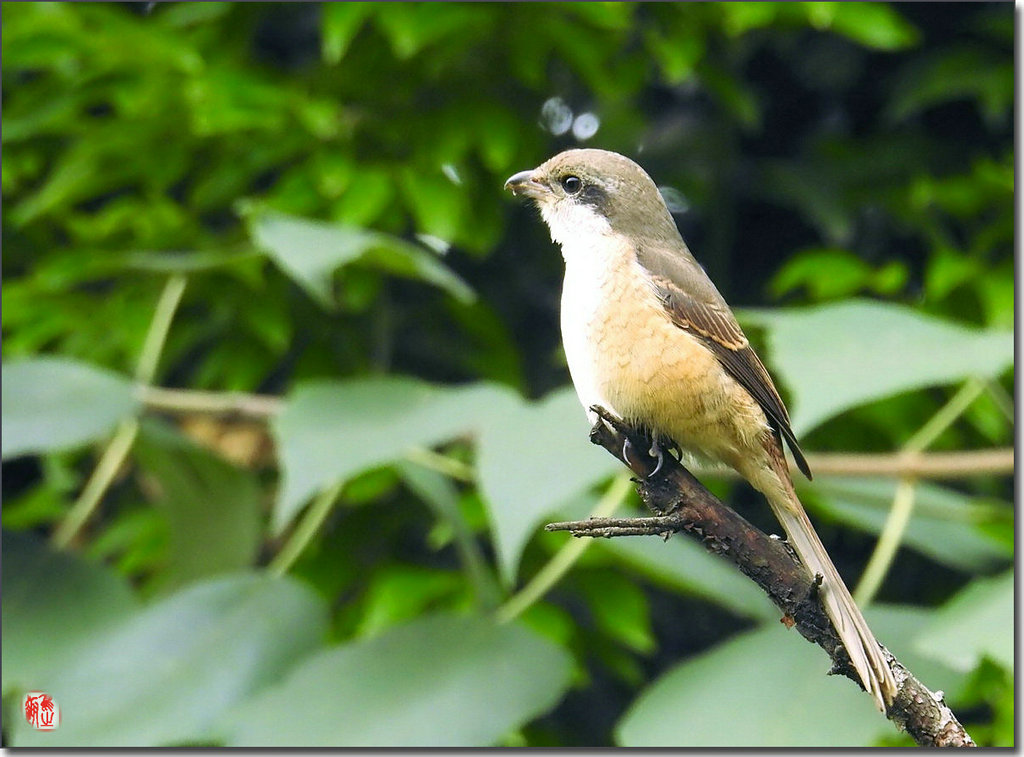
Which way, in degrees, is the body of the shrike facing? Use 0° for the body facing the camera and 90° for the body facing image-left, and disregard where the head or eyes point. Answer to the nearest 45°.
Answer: approximately 90°

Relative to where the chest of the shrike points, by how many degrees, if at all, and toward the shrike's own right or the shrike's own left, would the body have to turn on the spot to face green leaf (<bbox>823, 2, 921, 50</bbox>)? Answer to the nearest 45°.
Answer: approximately 90° to the shrike's own right
